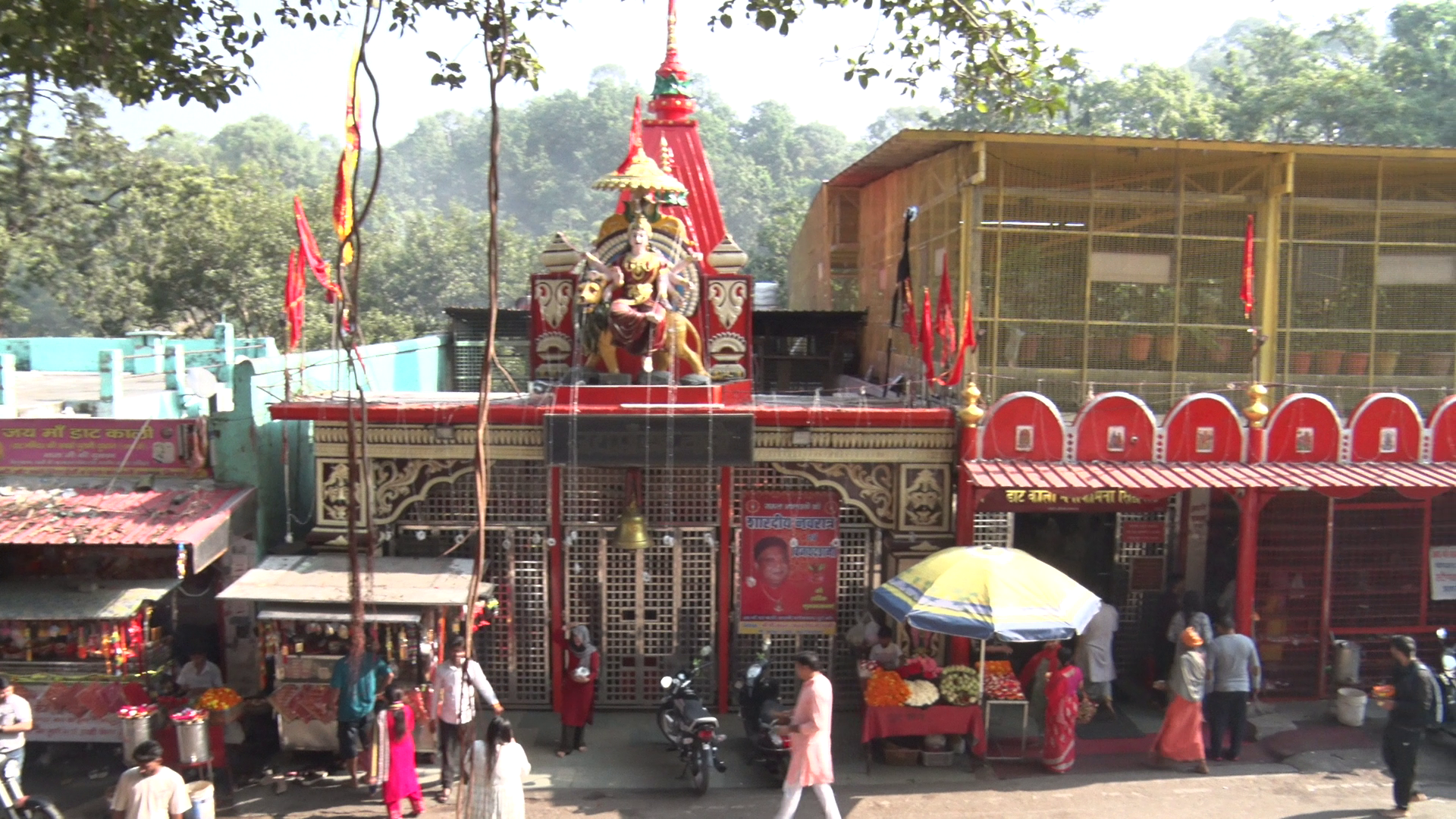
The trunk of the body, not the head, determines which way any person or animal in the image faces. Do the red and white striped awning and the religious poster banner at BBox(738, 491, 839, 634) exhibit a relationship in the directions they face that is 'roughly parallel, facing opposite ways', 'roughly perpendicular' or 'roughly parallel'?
roughly parallel

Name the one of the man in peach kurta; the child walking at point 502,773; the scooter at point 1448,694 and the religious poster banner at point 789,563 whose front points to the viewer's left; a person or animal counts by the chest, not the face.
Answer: the man in peach kurta

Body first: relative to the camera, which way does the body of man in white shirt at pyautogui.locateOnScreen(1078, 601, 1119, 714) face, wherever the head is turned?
away from the camera

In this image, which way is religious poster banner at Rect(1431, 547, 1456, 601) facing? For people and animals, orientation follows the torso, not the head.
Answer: toward the camera

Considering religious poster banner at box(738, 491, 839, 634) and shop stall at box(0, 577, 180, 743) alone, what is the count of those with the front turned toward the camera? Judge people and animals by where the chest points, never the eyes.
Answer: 2

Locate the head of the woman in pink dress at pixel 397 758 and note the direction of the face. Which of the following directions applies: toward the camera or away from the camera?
away from the camera

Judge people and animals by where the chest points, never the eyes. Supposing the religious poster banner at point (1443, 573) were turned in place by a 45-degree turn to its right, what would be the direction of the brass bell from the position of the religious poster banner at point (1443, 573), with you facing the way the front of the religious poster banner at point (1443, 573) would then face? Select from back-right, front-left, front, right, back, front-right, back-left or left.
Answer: front

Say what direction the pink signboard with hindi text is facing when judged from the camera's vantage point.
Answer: facing the viewer

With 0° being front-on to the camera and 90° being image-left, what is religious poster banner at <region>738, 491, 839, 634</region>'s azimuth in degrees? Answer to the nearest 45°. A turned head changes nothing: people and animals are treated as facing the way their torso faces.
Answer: approximately 0°

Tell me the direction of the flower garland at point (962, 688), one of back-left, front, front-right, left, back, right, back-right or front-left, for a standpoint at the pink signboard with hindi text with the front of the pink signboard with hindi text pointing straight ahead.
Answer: front-left

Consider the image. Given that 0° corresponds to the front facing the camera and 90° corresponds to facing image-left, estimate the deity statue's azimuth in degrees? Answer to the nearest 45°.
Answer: approximately 0°

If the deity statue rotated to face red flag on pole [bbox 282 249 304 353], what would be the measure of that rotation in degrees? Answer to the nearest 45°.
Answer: approximately 90° to its right

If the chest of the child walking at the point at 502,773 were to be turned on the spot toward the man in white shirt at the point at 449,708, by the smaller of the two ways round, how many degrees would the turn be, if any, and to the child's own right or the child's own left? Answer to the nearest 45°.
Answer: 0° — they already face them

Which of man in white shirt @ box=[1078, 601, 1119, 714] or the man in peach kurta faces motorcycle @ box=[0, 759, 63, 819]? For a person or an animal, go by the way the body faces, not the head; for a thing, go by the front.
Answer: the man in peach kurta

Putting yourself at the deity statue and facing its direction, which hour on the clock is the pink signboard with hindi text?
The pink signboard with hindi text is roughly at 3 o'clock from the deity statue.
